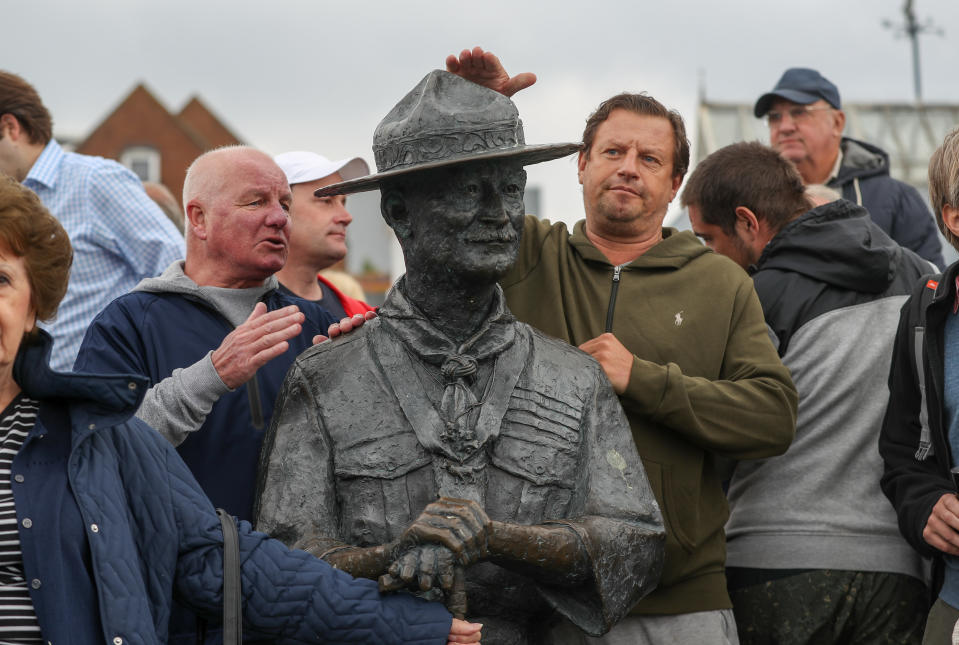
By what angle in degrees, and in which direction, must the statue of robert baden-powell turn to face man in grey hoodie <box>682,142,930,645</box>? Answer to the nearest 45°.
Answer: approximately 135° to its left

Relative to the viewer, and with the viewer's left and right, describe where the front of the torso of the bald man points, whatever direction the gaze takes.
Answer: facing the viewer and to the right of the viewer

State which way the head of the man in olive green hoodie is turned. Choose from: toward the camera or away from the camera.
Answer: toward the camera

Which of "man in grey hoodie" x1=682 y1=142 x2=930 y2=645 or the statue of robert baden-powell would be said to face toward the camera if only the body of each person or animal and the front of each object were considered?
the statue of robert baden-powell

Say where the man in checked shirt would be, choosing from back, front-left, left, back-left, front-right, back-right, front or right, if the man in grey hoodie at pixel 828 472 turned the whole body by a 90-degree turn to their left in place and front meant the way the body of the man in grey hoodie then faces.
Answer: front-right

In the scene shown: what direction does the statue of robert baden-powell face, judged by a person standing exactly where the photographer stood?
facing the viewer

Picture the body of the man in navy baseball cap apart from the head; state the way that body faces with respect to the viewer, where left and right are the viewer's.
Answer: facing the viewer and to the left of the viewer

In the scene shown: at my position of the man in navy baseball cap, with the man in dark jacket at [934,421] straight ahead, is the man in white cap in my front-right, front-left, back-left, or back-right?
front-right

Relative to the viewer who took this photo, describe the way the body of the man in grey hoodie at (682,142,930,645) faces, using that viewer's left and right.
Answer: facing away from the viewer and to the left of the viewer

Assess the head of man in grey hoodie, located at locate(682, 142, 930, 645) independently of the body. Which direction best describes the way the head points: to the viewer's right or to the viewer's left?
to the viewer's left

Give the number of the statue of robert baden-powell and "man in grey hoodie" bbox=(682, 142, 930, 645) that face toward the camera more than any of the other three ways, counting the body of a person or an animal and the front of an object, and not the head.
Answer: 1
